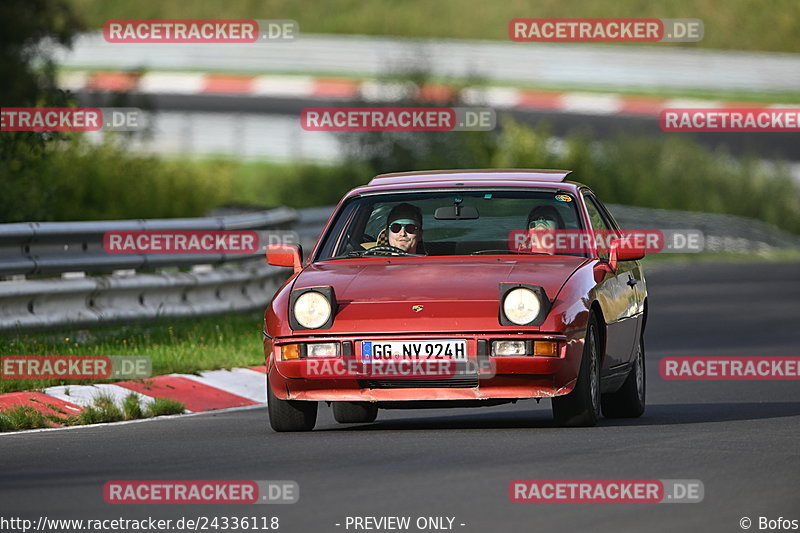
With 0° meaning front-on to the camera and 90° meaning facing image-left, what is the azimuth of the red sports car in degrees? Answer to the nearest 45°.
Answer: approximately 0°

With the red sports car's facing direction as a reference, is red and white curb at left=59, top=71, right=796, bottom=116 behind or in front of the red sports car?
behind

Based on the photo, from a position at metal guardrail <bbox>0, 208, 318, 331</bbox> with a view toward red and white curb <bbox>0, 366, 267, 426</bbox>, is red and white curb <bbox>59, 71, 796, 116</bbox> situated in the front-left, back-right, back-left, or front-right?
back-left

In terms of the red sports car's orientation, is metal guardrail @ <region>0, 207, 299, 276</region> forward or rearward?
rearward

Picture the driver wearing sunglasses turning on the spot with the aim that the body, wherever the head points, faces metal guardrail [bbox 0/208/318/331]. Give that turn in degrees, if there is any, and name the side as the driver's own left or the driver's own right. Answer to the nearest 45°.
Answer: approximately 135° to the driver's own right

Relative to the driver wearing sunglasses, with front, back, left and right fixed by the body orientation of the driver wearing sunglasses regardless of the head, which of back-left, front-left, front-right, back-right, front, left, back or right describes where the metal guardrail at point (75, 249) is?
back-right

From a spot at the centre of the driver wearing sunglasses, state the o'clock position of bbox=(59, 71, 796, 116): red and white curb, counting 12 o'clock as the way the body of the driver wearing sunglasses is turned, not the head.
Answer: The red and white curb is roughly at 6 o'clock from the driver wearing sunglasses.

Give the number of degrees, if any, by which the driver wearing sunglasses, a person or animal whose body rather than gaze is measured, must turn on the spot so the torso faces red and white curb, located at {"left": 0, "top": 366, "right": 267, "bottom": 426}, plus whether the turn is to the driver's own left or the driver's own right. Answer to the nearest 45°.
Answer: approximately 135° to the driver's own right
